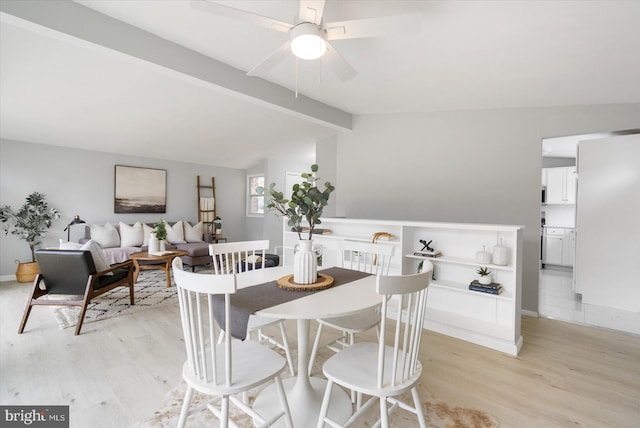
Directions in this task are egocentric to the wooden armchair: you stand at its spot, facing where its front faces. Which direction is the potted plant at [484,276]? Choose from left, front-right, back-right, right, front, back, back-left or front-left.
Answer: right

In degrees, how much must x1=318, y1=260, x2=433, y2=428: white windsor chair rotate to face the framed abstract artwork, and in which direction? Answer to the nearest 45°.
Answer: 0° — it already faces it

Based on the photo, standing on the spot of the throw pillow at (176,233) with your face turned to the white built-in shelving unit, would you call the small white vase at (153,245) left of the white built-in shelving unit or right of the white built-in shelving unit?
right

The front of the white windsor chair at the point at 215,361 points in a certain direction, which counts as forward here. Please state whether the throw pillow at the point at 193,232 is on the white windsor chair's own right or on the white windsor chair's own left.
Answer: on the white windsor chair's own left

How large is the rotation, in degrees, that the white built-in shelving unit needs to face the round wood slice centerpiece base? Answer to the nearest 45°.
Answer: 0° — it already faces it

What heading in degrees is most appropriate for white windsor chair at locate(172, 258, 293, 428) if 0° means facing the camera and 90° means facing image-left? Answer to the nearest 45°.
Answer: approximately 225°

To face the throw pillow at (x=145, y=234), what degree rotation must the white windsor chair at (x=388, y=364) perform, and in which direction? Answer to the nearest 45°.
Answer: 0° — it already faces it

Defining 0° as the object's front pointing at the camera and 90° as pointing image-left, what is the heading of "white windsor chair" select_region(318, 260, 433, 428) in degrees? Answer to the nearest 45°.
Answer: approximately 135°

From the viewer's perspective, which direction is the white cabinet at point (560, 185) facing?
toward the camera

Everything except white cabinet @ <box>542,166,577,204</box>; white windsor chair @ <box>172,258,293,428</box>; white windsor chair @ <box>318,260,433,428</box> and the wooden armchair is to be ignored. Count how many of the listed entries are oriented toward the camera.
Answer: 1

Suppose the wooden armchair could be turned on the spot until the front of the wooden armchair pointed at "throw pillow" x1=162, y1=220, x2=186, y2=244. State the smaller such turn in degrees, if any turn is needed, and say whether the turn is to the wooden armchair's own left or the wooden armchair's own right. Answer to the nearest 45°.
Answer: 0° — it already faces it

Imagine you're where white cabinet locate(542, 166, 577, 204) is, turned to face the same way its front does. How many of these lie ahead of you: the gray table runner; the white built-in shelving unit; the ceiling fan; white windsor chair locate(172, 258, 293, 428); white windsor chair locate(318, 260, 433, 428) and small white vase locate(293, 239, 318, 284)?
6

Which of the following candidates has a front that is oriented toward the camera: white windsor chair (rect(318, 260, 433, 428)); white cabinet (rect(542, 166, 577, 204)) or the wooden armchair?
the white cabinet

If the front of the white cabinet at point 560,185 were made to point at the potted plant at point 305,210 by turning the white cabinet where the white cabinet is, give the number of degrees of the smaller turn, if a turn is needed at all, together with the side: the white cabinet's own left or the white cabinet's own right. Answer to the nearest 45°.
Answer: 0° — it already faces it
